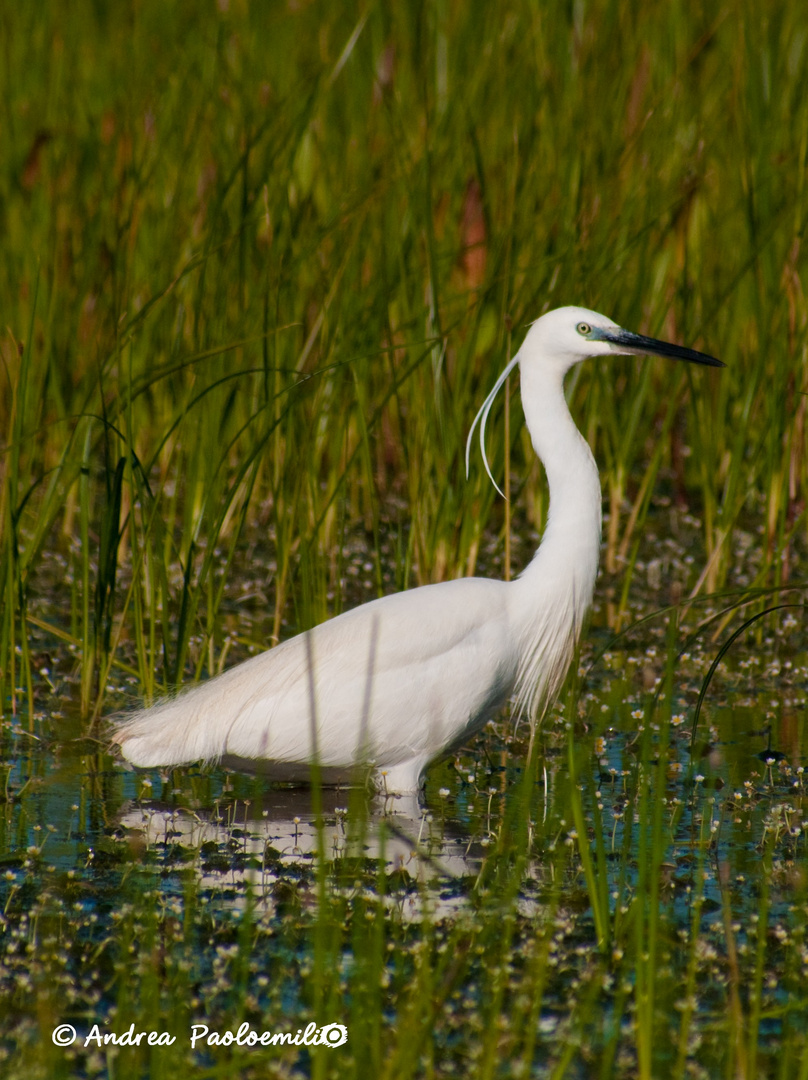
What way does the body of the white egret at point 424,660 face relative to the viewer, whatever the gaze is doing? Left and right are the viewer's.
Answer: facing to the right of the viewer
